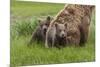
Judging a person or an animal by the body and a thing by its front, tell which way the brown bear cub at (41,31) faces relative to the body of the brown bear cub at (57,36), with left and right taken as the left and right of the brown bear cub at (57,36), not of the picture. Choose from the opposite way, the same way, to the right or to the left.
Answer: the same way

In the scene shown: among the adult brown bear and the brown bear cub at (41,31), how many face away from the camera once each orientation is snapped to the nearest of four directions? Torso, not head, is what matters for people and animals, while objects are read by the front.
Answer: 0

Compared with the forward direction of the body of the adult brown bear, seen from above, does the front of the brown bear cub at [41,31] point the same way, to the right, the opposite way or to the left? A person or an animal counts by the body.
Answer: to the left

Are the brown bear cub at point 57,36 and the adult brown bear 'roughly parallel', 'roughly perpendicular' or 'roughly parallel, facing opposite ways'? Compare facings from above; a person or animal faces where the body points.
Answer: roughly perpendicular

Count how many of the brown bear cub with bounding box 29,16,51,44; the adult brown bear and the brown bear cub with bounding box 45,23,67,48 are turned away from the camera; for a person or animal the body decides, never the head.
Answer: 0

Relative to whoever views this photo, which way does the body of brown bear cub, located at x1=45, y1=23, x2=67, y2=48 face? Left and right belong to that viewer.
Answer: facing the viewer and to the right of the viewer
